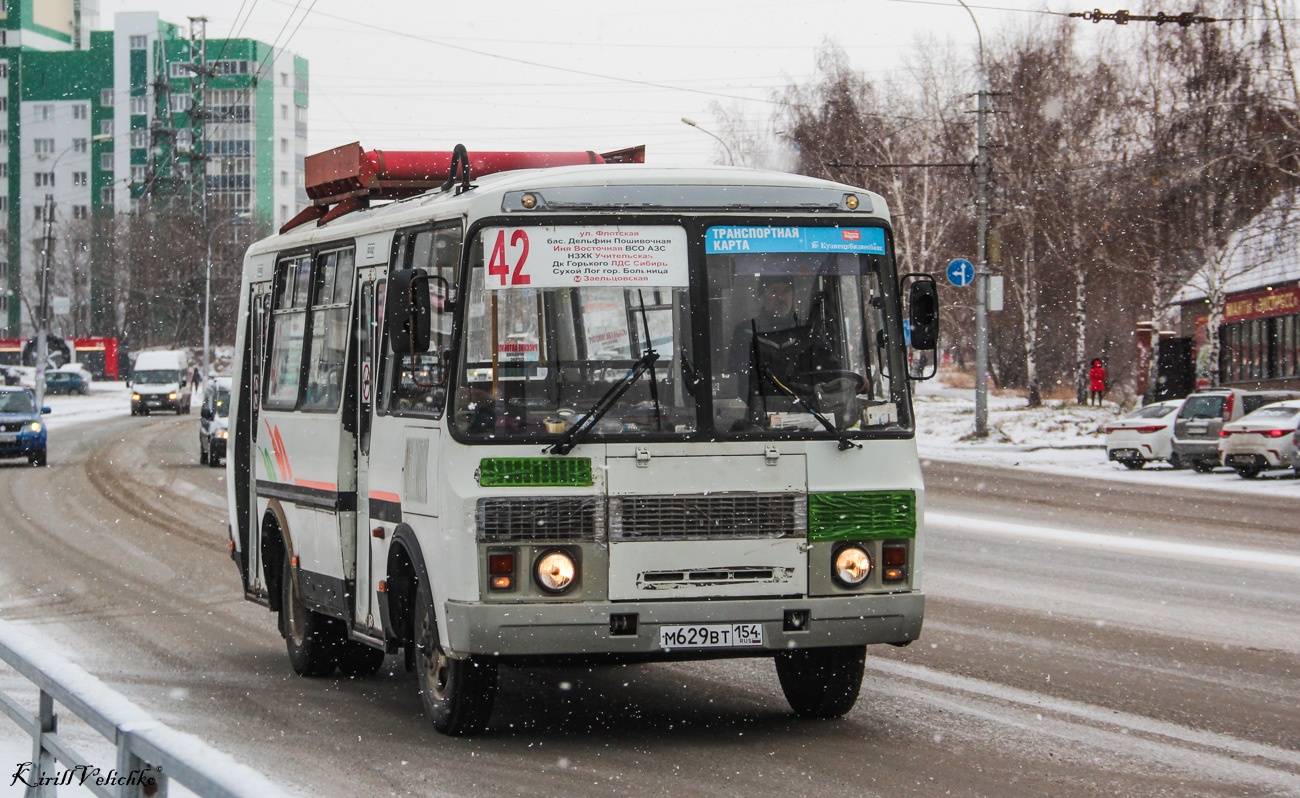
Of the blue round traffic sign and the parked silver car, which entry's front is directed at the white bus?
the blue round traffic sign

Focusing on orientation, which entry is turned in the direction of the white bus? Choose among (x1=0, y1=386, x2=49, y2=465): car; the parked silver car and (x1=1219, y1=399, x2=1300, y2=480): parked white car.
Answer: the car

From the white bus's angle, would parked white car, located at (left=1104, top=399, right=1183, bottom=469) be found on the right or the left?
on its left

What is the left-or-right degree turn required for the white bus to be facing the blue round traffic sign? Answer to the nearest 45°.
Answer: approximately 135° to its left

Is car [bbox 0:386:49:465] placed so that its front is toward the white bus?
yes

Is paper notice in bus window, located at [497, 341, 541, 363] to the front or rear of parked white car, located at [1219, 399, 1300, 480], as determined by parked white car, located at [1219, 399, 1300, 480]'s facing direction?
to the rear

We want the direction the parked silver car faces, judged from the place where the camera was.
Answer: facing away from the viewer and to the right of the viewer

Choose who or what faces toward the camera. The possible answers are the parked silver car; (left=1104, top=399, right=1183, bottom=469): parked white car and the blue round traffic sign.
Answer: the blue round traffic sign

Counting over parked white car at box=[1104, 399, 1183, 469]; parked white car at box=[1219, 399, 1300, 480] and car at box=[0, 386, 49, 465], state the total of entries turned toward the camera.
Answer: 1

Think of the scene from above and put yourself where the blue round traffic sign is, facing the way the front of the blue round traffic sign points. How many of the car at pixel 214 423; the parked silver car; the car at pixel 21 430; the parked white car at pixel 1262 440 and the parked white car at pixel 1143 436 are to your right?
2

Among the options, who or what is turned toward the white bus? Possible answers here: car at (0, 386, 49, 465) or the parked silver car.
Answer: the car

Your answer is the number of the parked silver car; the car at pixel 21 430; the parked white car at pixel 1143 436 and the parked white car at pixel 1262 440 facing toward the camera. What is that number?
1

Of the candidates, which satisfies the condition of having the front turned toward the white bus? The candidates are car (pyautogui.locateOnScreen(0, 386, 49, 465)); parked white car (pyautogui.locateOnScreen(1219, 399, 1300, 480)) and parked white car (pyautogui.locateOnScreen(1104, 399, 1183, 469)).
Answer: the car

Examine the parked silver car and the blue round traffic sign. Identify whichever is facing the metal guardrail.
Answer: the blue round traffic sign

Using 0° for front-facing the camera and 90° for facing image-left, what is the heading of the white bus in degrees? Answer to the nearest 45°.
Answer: approximately 315°

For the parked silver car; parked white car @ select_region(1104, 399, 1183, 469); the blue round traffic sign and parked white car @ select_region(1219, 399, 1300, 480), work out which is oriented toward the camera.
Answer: the blue round traffic sign
